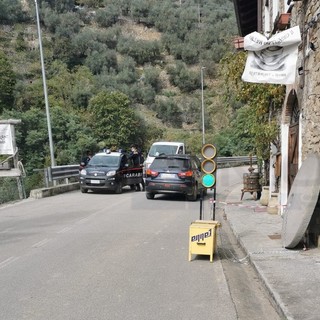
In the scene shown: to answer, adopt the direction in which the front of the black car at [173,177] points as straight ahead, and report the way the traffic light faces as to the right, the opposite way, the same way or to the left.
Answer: the opposite way

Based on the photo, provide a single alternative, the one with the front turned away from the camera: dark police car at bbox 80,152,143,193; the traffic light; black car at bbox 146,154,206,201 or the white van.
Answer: the black car

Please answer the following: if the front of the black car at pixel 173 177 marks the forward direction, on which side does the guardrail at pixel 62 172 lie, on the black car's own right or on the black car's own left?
on the black car's own left

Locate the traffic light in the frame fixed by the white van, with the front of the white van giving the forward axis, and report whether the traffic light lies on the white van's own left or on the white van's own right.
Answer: on the white van's own left

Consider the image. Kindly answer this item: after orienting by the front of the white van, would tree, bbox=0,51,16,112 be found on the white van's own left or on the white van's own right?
on the white van's own right

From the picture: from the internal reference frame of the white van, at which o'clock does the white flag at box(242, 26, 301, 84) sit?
The white flag is roughly at 10 o'clock from the white van.

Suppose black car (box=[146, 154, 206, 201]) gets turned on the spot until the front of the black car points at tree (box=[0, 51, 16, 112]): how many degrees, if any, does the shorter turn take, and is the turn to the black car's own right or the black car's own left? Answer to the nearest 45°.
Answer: approximately 45° to the black car's own left

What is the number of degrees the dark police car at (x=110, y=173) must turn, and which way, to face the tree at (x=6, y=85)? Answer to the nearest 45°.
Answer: approximately 135° to its right

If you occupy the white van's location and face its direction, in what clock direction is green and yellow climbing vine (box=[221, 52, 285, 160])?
The green and yellow climbing vine is roughly at 10 o'clock from the white van.

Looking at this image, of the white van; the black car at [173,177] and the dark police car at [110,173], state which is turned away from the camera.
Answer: the black car

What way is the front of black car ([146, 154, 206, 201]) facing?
away from the camera

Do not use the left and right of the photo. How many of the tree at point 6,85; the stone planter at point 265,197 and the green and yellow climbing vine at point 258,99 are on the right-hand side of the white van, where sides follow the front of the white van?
1

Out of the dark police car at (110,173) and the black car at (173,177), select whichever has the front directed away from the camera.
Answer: the black car

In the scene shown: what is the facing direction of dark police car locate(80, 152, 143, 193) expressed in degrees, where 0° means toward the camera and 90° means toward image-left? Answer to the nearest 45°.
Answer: approximately 45°

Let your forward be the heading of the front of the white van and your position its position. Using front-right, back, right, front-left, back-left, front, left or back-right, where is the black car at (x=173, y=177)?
front-left

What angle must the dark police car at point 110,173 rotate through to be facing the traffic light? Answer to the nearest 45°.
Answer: approximately 45° to its left

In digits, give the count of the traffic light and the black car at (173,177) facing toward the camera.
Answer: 1
